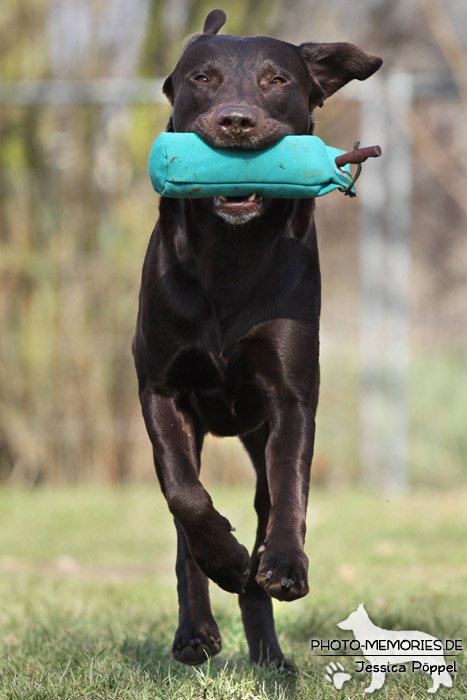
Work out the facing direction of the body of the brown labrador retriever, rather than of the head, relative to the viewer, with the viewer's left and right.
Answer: facing the viewer

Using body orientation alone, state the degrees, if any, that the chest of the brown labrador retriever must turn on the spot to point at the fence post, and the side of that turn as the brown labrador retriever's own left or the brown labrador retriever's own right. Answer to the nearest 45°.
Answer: approximately 180°
